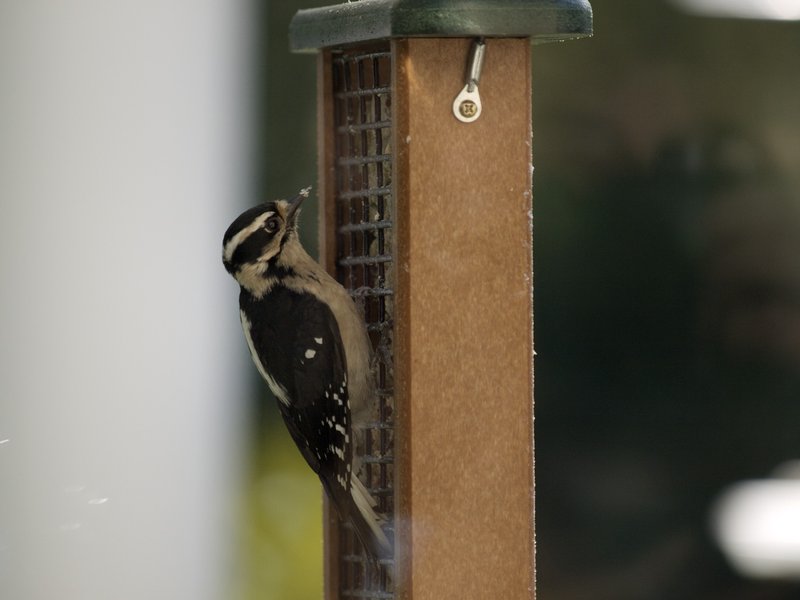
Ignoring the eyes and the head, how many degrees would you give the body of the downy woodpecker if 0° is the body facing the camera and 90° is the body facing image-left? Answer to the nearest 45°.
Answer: approximately 270°

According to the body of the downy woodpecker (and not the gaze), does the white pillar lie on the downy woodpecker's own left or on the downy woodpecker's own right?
on the downy woodpecker's own left
